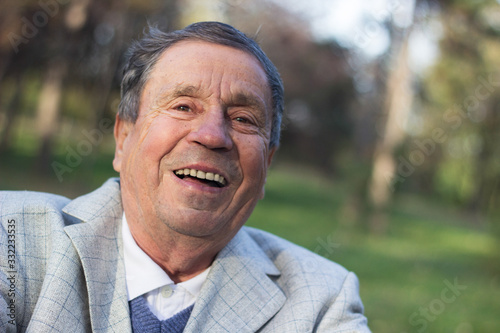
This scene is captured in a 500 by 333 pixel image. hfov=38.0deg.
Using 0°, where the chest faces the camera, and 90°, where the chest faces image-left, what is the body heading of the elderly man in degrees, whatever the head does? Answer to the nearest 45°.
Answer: approximately 0°

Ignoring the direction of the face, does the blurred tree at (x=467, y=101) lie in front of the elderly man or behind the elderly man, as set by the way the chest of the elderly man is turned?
behind
